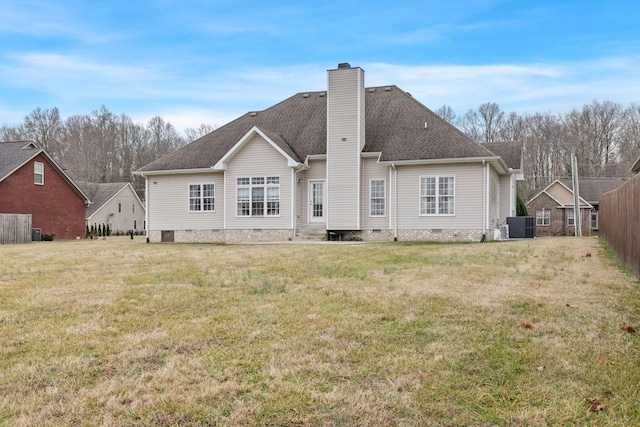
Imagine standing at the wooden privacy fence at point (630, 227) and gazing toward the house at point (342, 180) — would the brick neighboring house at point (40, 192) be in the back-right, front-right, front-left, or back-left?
front-left

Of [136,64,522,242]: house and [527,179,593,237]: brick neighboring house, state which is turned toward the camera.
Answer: the brick neighboring house

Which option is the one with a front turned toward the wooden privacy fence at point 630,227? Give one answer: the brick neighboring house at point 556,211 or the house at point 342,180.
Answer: the brick neighboring house

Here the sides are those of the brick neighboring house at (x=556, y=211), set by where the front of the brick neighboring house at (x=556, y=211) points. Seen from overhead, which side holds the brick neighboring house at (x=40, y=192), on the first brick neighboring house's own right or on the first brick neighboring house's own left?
on the first brick neighboring house's own right

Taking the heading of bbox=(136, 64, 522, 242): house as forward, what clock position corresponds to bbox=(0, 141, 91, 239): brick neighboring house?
The brick neighboring house is roughly at 10 o'clock from the house.

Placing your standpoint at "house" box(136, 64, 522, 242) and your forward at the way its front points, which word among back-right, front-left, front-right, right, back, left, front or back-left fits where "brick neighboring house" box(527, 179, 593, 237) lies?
front-right

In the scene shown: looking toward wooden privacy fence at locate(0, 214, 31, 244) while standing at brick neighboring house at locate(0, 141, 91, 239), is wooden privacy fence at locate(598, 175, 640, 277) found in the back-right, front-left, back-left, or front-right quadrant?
front-left

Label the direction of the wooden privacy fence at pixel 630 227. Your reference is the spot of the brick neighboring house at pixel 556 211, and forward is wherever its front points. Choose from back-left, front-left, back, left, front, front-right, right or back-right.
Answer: front

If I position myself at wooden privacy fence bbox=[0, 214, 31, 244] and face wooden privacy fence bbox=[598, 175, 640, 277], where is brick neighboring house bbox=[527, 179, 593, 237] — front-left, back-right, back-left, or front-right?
front-left

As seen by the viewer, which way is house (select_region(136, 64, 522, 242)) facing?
away from the camera

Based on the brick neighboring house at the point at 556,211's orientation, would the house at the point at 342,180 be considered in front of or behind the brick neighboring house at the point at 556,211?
in front

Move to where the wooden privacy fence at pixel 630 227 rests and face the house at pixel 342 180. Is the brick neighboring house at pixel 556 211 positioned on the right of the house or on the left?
right

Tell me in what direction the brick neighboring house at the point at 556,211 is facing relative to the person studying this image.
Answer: facing the viewer

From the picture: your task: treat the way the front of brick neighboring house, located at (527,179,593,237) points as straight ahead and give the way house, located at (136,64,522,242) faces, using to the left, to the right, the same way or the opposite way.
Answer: the opposite way

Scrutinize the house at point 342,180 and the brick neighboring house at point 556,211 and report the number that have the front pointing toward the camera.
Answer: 1
